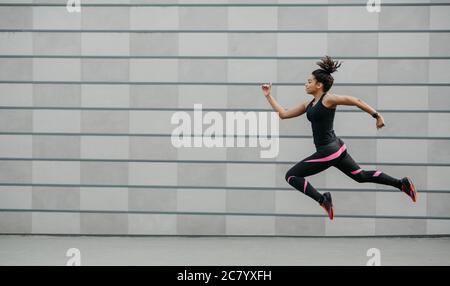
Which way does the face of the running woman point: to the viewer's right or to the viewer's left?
to the viewer's left

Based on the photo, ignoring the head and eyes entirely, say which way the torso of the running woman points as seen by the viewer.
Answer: to the viewer's left
